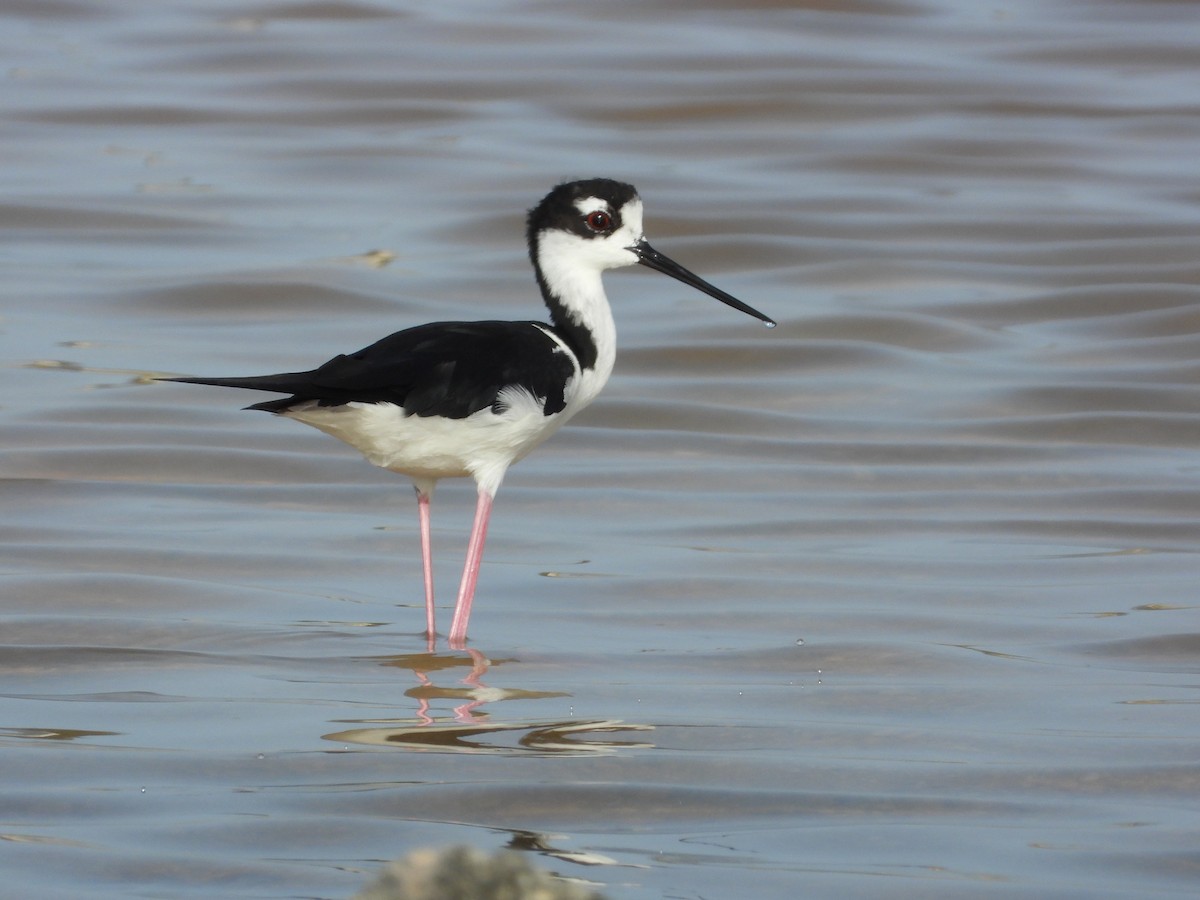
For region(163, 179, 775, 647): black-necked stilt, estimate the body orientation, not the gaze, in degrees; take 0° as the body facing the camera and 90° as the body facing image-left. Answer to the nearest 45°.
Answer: approximately 270°
